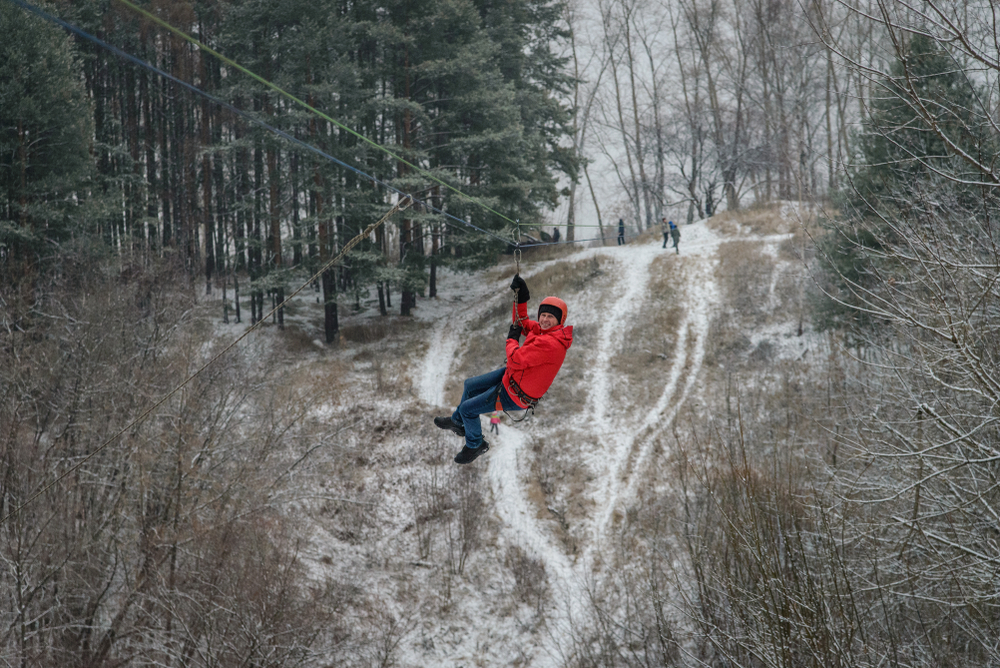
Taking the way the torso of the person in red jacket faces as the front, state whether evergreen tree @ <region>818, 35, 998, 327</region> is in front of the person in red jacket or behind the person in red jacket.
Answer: behind

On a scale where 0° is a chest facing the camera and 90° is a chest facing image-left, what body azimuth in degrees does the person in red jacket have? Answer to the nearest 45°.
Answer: approximately 45°

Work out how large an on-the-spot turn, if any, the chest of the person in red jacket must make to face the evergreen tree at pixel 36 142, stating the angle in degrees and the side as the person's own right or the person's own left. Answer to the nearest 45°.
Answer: approximately 90° to the person's own right
